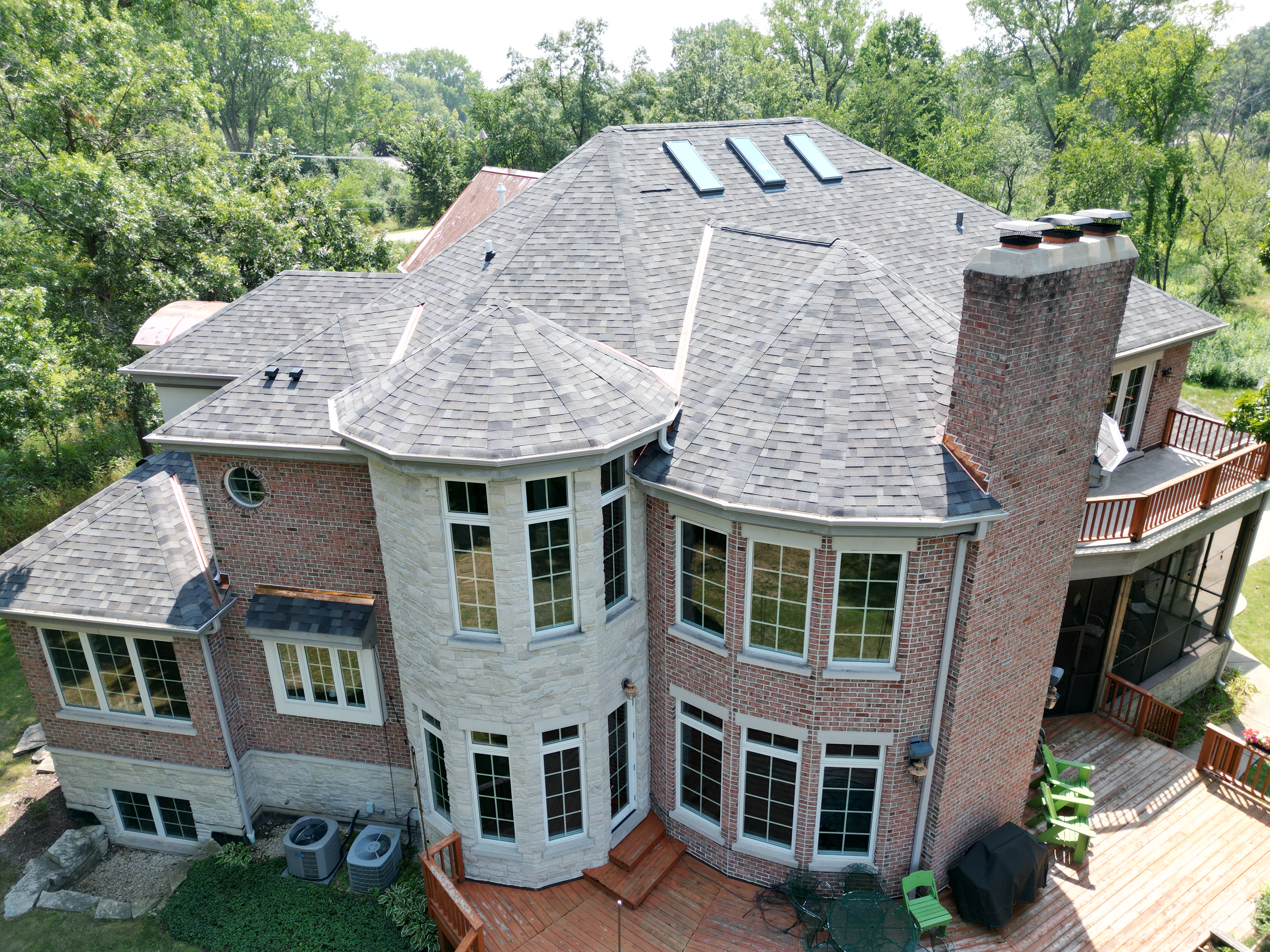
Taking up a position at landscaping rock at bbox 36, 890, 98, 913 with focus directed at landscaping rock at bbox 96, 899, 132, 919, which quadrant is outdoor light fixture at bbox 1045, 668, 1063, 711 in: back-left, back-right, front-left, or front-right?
front-left

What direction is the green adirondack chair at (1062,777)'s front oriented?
to the viewer's right

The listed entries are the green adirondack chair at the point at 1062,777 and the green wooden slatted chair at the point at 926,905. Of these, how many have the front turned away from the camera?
0

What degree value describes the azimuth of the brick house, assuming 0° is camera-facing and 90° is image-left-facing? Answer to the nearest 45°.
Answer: approximately 180°

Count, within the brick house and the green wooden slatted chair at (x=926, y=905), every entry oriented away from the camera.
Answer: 1

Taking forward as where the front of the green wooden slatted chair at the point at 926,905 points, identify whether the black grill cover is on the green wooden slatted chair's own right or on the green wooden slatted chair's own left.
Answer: on the green wooden slatted chair's own left

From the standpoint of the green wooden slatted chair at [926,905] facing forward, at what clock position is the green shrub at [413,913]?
The green shrub is roughly at 4 o'clock from the green wooden slatted chair.

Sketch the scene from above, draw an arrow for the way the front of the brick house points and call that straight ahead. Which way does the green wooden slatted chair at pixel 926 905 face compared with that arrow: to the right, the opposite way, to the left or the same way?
the opposite way

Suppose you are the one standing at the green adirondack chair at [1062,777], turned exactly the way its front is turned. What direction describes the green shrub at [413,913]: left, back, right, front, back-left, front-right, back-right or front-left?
back-right

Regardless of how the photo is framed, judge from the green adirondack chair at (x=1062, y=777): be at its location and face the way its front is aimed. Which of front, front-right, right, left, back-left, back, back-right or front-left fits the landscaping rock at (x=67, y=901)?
back-right

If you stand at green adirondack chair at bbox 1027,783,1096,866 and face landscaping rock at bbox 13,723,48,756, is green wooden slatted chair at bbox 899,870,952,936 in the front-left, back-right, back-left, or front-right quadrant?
front-left

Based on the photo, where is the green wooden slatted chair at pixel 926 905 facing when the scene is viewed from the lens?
facing the viewer and to the right of the viewer
